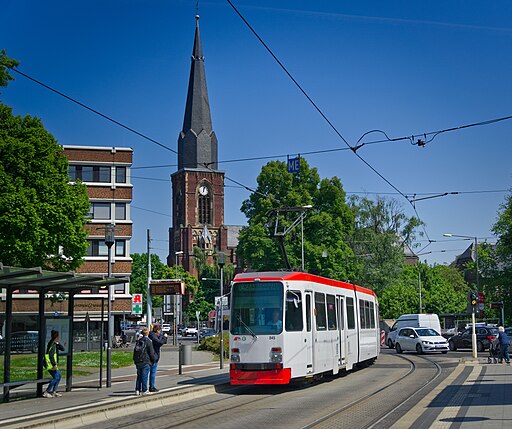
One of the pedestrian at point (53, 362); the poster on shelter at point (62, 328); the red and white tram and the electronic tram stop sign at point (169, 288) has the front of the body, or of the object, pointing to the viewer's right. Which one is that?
the pedestrian

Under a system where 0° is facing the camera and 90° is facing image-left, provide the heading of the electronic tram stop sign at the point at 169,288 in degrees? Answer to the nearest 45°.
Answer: approximately 0°

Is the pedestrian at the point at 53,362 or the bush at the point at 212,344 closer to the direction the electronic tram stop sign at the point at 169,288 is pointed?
the pedestrian

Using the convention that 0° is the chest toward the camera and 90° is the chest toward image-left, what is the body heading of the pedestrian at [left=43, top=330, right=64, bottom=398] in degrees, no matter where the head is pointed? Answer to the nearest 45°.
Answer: approximately 270°

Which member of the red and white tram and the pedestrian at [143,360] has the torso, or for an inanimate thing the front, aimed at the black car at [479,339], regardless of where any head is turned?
the pedestrian

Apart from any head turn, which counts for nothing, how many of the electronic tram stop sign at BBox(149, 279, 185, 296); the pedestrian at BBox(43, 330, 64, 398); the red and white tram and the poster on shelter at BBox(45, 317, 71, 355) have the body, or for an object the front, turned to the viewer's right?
1

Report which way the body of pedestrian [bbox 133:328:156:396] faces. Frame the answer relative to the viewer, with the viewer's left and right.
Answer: facing away from the viewer and to the right of the viewer

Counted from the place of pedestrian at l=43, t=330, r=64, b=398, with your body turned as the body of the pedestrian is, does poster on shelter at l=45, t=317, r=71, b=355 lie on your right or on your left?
on your left

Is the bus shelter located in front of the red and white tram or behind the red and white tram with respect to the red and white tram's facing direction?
in front
